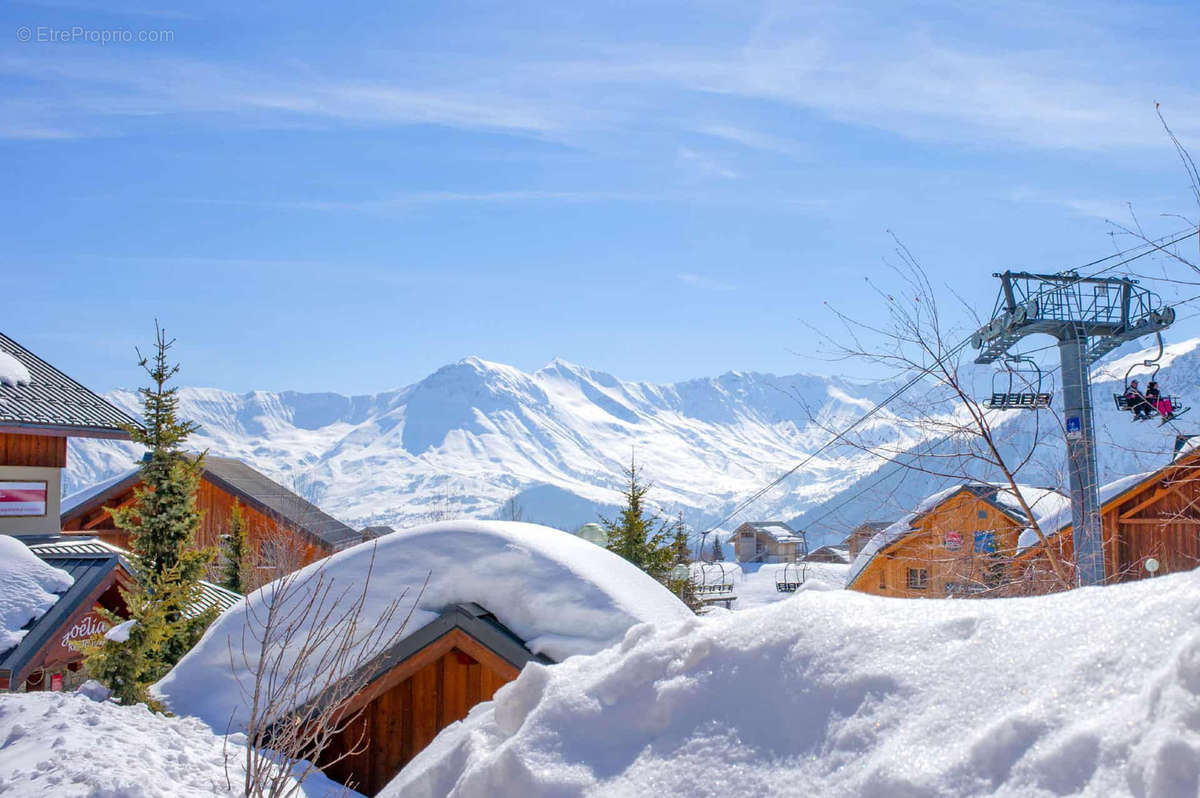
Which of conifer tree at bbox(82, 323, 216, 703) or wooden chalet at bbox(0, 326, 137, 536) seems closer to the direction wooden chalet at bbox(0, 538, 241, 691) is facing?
the conifer tree

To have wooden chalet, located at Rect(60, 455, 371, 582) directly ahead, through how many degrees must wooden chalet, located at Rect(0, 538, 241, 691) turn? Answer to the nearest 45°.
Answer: approximately 135° to its left

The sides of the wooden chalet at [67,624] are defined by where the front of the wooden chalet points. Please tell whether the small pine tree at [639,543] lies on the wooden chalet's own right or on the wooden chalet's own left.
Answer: on the wooden chalet's own left

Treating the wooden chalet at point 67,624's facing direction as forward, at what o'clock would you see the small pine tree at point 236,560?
The small pine tree is roughly at 8 o'clock from the wooden chalet.

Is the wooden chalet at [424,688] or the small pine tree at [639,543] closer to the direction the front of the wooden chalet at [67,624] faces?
the wooden chalet

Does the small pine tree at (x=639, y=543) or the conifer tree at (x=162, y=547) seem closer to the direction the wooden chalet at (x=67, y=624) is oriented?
the conifer tree
